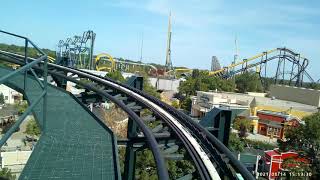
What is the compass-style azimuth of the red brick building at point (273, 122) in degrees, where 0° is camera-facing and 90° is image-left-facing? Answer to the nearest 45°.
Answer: approximately 45°

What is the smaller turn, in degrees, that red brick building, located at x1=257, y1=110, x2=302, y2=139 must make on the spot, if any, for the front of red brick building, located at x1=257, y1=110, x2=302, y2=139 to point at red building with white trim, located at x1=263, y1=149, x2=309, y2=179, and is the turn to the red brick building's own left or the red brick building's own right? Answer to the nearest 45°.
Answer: approximately 45° to the red brick building's own left

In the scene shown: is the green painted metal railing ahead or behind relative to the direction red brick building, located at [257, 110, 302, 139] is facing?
ahead

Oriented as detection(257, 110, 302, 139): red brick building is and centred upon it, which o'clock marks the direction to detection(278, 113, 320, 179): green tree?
The green tree is roughly at 10 o'clock from the red brick building.

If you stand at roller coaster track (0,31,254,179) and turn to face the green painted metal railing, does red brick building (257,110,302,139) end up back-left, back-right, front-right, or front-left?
back-right
